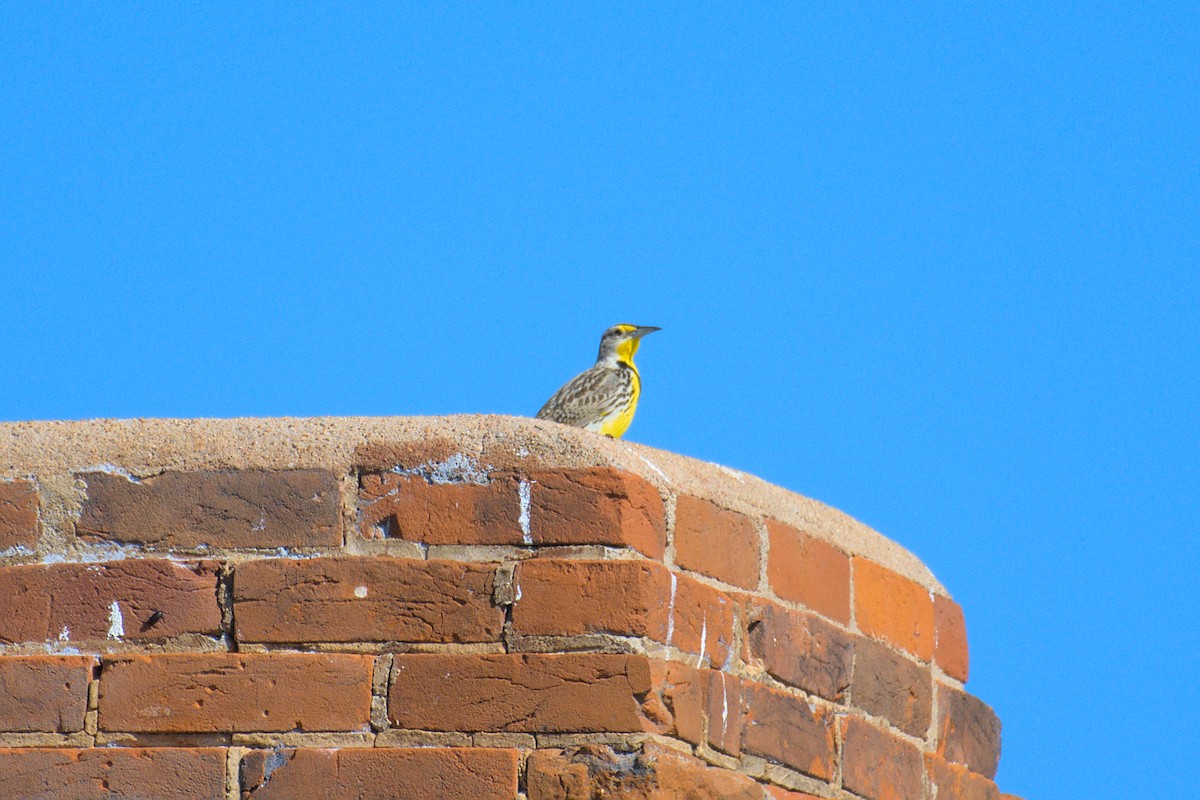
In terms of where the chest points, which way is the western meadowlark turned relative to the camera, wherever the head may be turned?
to the viewer's right
